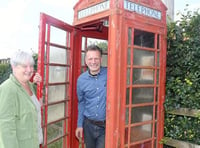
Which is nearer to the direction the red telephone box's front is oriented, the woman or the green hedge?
the woman

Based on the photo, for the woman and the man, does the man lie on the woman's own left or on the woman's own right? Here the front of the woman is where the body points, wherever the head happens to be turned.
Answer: on the woman's own left

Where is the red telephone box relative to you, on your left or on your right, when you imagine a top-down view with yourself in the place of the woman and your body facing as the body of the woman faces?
on your left

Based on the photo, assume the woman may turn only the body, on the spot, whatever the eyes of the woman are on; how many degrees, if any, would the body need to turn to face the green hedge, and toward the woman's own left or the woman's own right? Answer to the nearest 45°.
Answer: approximately 45° to the woman's own left

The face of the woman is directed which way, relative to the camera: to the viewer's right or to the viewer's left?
to the viewer's right

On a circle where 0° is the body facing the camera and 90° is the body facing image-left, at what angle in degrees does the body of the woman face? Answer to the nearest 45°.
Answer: approximately 315°

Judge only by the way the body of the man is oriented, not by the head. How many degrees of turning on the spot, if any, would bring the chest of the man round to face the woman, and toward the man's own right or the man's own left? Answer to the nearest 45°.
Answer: approximately 45° to the man's own right

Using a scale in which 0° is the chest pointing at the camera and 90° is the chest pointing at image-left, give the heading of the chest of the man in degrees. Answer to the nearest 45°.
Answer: approximately 0°
